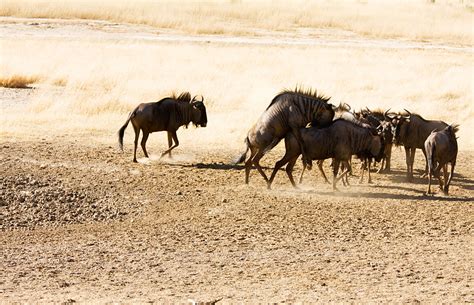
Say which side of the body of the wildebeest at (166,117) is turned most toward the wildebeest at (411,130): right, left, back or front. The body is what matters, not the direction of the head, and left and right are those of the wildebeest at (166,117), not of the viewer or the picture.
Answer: front

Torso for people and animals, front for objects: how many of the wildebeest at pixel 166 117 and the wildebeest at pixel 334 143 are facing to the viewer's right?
2

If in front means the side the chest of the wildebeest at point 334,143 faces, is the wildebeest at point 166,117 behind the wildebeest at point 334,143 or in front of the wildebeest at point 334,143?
behind

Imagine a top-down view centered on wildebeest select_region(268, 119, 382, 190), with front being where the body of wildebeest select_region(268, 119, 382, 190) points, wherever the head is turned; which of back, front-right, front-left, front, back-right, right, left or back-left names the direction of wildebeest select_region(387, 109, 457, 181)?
front-left

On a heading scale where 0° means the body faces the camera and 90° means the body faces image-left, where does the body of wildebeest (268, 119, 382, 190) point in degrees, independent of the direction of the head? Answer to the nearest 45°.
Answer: approximately 270°

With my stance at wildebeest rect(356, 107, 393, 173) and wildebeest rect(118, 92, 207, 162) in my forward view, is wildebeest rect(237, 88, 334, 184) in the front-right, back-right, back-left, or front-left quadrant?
front-left

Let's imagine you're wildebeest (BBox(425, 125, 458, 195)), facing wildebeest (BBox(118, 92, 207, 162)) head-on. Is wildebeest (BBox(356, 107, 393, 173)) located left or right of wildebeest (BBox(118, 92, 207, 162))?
right

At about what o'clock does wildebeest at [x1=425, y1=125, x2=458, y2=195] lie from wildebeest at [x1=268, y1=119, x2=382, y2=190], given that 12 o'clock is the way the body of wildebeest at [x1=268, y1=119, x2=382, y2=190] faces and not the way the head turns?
wildebeest at [x1=425, y1=125, x2=458, y2=195] is roughly at 12 o'clock from wildebeest at [x1=268, y1=119, x2=382, y2=190].

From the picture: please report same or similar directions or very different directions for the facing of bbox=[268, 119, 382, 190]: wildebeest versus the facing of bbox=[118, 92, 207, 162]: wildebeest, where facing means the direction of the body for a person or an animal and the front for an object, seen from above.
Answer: same or similar directions

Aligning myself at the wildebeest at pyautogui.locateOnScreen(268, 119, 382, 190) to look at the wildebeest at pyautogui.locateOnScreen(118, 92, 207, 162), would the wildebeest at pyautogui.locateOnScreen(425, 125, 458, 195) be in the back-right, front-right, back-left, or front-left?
back-right

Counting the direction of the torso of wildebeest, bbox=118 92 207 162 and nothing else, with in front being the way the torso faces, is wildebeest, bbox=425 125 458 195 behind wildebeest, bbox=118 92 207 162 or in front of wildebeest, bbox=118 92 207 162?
in front

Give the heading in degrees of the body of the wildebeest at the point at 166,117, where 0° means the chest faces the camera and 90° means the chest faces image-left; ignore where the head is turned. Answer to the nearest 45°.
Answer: approximately 270°

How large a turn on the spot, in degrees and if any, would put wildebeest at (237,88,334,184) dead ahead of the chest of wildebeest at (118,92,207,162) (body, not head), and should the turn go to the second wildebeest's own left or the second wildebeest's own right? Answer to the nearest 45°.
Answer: approximately 45° to the second wildebeest's own right
